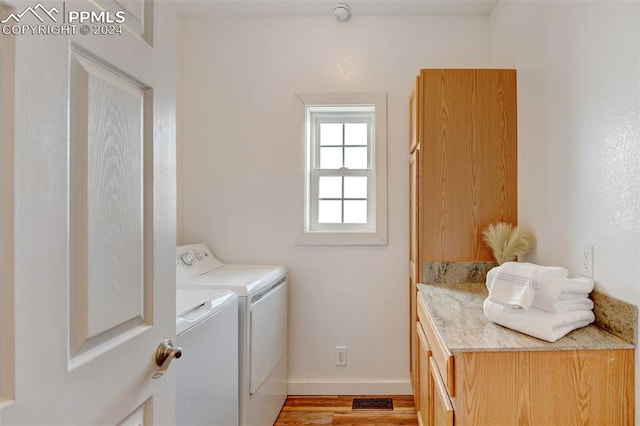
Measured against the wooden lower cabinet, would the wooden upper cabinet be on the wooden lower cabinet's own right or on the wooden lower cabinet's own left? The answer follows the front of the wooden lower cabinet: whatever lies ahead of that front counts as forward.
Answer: on the wooden lower cabinet's own right

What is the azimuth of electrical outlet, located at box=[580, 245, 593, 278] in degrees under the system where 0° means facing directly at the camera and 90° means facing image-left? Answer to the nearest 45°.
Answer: approximately 45°

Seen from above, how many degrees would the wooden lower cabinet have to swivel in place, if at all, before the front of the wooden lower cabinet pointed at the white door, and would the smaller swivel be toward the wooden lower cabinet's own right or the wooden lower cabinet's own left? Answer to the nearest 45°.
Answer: approximately 45° to the wooden lower cabinet's own left

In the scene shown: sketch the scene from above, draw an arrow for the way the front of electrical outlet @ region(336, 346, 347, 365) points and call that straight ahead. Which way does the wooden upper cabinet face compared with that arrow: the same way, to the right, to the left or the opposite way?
to the right

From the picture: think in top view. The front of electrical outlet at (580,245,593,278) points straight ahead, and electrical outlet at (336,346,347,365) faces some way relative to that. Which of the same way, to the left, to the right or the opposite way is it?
to the left

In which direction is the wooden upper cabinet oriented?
to the viewer's left

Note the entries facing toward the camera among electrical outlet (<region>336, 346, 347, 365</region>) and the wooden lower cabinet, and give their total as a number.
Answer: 1

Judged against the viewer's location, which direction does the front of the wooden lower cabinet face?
facing to the left of the viewer

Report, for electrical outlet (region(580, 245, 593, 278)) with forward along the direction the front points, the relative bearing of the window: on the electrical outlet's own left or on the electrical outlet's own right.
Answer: on the electrical outlet's own right
